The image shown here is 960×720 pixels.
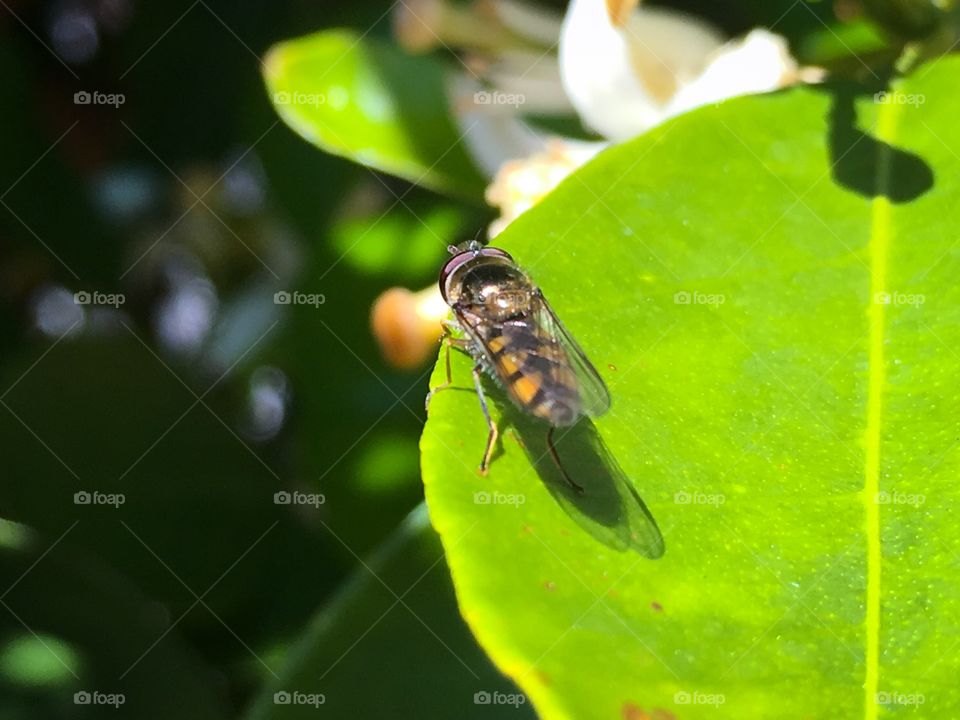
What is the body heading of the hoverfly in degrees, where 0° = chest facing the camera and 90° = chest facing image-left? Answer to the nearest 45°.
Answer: approximately 135°
